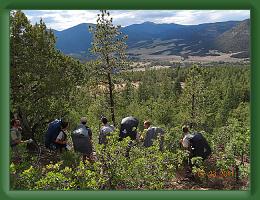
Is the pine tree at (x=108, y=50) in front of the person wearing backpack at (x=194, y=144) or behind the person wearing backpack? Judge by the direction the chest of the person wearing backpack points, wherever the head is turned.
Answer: in front

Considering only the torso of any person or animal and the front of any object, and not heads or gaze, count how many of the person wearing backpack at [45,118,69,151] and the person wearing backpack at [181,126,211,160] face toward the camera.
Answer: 0

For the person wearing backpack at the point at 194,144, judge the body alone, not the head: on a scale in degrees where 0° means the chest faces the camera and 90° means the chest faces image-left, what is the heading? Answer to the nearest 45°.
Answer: approximately 135°

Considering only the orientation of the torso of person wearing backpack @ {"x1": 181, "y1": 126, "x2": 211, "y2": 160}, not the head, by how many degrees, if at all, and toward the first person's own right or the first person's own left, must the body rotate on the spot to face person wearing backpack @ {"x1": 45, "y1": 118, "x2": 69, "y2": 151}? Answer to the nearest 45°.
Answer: approximately 45° to the first person's own left
